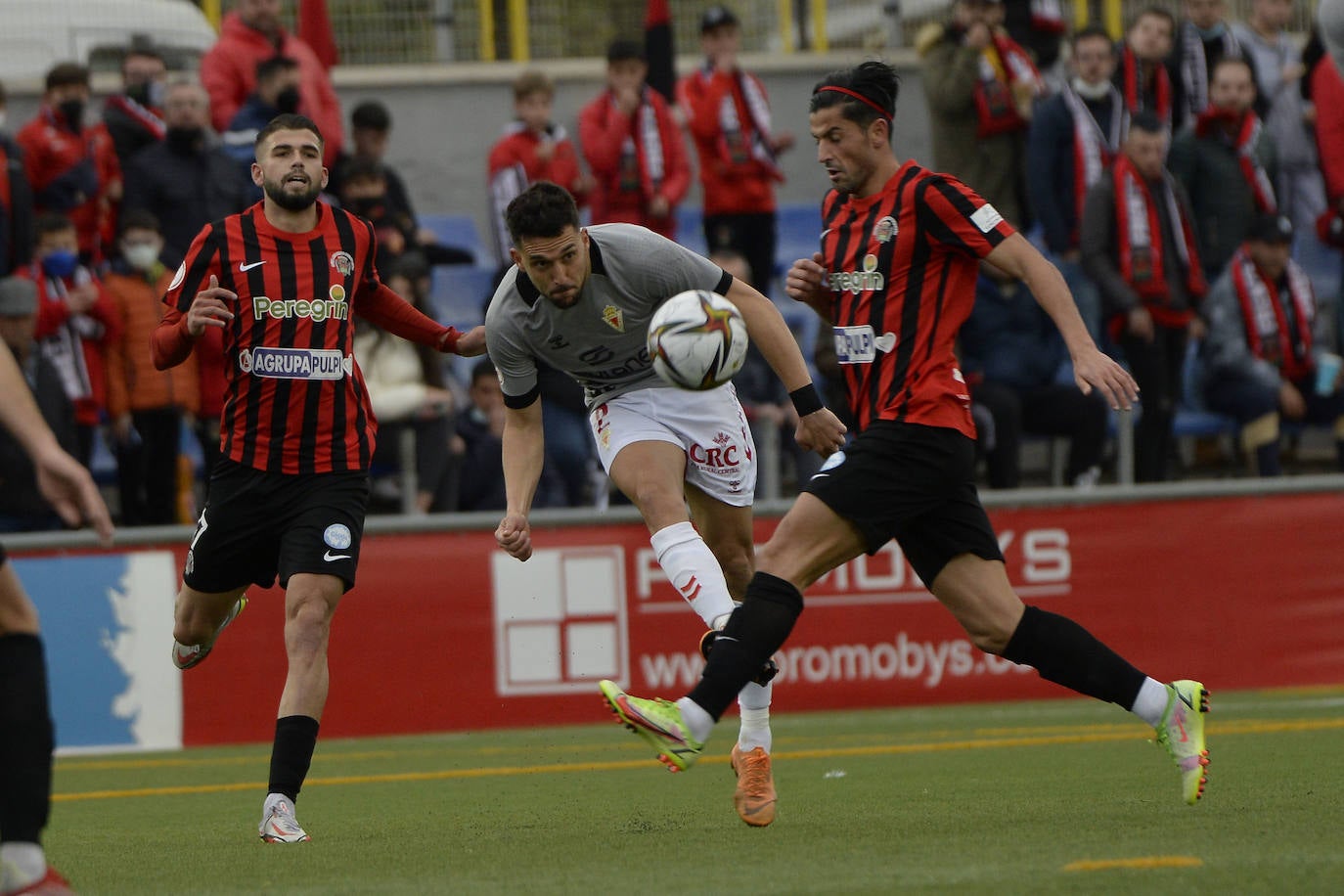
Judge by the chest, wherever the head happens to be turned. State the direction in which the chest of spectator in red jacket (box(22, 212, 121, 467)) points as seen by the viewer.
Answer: toward the camera

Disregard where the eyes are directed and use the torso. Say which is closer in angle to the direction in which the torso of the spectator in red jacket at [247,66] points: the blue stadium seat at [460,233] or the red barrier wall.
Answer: the red barrier wall

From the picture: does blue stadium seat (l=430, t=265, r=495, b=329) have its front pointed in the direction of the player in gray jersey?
yes

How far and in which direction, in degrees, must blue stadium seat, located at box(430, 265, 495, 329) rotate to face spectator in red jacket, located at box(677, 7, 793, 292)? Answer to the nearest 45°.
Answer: approximately 90° to its left

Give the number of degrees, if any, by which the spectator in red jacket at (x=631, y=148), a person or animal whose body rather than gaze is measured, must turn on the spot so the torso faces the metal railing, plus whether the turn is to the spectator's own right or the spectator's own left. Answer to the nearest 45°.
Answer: approximately 180°

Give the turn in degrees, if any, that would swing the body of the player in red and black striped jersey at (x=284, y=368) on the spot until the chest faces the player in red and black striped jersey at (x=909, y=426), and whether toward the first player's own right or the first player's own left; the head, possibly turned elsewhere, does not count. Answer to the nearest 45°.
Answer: approximately 45° to the first player's own left

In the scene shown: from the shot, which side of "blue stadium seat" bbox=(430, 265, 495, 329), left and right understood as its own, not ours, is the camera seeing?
front

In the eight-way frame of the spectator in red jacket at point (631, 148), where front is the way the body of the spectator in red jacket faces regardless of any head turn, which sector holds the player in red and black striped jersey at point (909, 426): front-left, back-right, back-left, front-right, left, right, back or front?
front

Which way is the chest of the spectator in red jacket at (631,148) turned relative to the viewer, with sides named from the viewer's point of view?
facing the viewer

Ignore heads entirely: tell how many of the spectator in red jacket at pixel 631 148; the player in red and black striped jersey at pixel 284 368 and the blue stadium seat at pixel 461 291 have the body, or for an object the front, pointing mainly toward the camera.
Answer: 3
